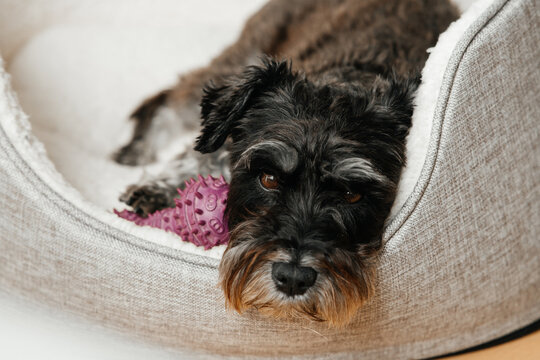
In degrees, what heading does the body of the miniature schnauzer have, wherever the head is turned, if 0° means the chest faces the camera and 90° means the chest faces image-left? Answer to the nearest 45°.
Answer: approximately 0°
